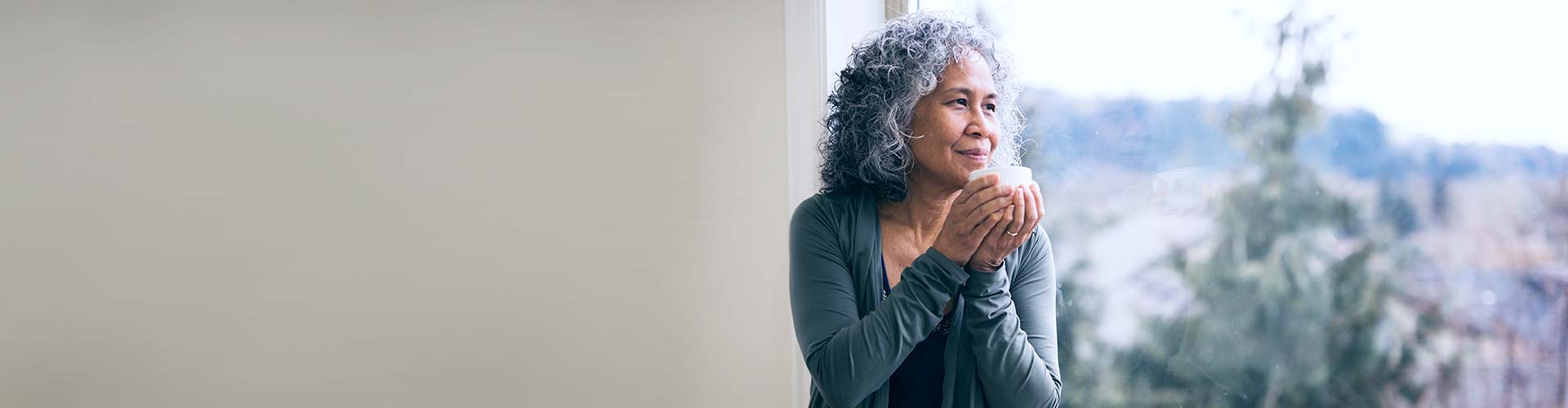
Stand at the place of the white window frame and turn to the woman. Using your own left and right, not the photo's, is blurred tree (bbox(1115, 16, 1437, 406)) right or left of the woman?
left

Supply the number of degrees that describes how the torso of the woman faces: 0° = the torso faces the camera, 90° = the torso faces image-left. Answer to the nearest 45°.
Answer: approximately 315°

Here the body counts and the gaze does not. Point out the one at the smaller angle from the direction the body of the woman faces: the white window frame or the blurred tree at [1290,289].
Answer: the blurred tree

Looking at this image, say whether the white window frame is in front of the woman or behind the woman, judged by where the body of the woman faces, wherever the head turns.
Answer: behind
